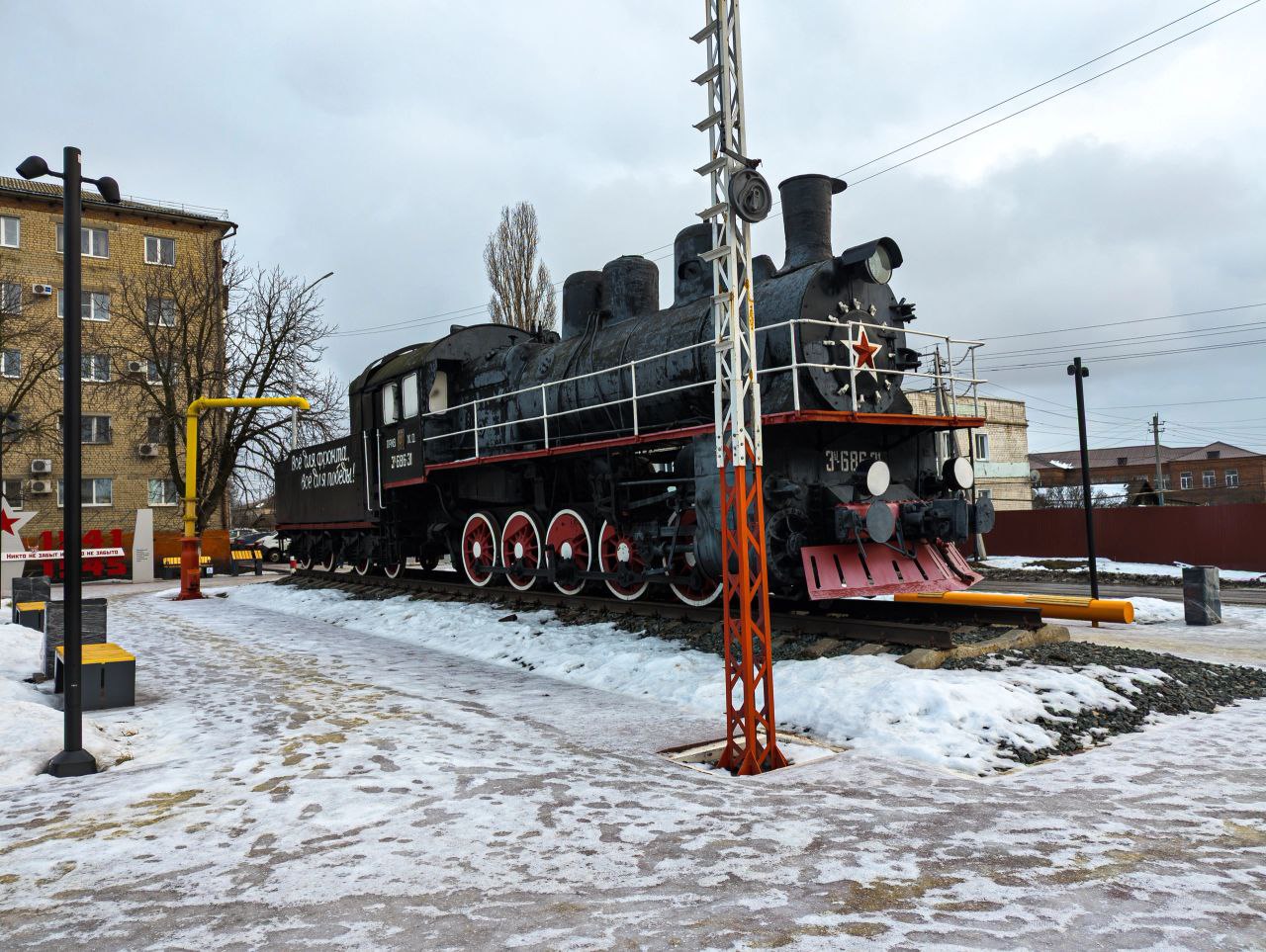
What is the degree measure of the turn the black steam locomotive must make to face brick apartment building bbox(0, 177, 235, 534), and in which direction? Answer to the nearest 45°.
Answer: approximately 180°

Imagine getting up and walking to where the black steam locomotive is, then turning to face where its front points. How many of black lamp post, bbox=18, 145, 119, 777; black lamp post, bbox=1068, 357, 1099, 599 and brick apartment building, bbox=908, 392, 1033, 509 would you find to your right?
1

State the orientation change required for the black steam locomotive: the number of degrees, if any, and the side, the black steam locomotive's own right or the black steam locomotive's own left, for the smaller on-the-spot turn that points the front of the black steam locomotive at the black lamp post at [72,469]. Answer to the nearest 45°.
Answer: approximately 90° to the black steam locomotive's own right

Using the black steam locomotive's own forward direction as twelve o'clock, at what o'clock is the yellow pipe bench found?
The yellow pipe bench is roughly at 11 o'clock from the black steam locomotive.

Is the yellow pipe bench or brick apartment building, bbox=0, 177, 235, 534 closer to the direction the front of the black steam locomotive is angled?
the yellow pipe bench

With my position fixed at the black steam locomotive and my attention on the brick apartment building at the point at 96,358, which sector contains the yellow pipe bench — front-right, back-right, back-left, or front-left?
back-right

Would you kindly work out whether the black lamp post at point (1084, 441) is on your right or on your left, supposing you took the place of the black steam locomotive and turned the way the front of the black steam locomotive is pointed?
on your left

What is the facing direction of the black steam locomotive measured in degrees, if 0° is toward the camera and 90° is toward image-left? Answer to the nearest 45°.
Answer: approximately 315°

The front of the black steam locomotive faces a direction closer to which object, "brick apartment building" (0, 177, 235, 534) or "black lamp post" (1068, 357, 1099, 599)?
the black lamp post

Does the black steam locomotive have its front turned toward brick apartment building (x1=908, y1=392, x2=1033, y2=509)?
no
